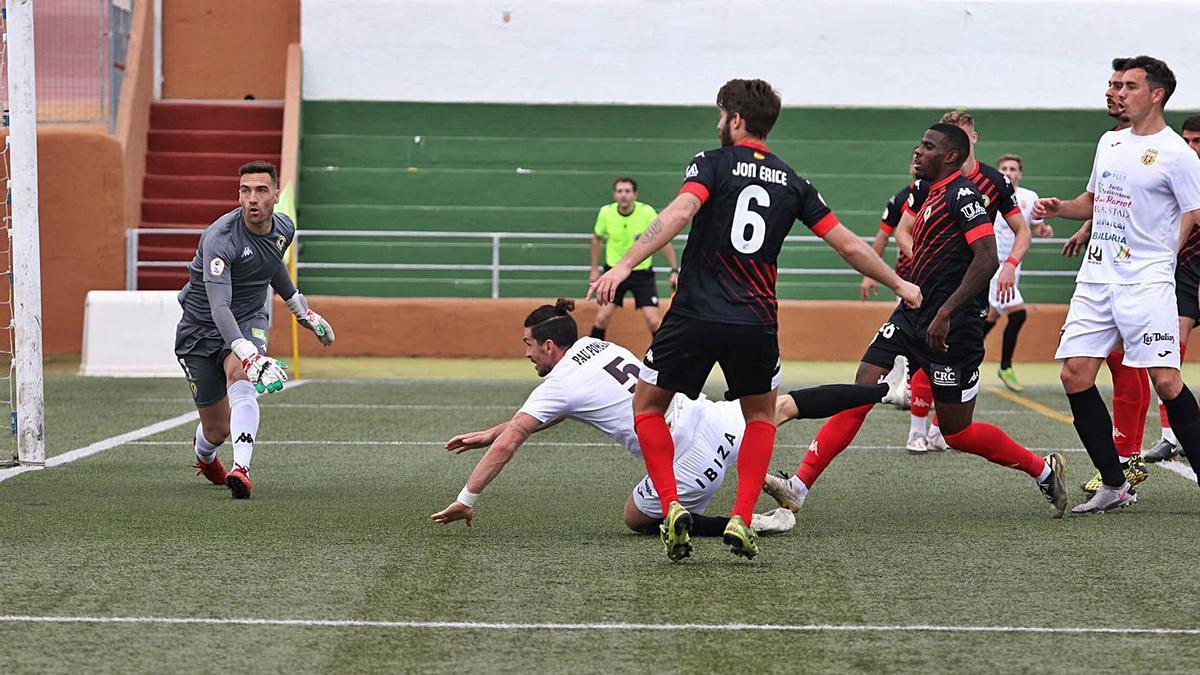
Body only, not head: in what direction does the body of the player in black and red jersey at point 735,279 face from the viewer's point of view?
away from the camera

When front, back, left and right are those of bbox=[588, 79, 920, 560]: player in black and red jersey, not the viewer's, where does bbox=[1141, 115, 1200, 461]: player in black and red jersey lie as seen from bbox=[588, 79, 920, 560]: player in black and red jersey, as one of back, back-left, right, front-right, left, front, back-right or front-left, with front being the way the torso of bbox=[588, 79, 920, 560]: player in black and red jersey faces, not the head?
front-right

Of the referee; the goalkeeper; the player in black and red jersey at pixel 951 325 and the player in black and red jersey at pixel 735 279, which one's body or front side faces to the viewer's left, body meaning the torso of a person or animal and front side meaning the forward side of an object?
the player in black and red jersey at pixel 951 325

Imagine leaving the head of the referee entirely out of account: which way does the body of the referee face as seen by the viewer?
toward the camera

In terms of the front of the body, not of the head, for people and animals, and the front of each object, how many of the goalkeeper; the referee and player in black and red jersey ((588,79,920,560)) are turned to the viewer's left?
0

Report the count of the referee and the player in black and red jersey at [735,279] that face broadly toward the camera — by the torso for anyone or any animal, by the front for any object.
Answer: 1

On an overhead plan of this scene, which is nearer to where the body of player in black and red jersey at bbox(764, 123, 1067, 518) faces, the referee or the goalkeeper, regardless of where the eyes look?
the goalkeeper

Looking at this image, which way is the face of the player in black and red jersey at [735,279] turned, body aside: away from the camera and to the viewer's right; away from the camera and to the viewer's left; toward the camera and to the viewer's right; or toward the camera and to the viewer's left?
away from the camera and to the viewer's left

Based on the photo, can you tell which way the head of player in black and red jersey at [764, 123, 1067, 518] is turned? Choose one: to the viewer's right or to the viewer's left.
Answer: to the viewer's left

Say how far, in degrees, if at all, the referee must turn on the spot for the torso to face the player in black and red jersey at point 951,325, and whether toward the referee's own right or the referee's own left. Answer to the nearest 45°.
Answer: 0° — they already face them

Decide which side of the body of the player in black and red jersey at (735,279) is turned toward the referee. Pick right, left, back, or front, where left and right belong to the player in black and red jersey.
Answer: front
